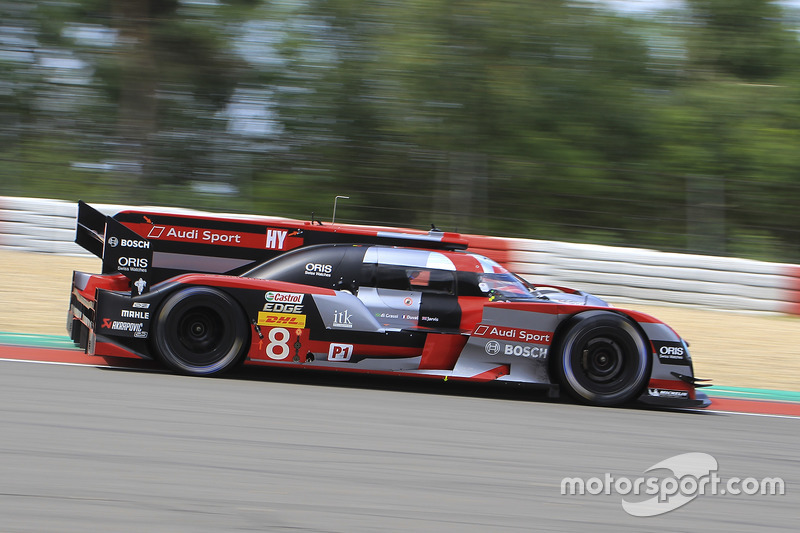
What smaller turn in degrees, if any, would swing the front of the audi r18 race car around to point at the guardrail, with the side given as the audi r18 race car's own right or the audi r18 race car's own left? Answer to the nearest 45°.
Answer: approximately 45° to the audi r18 race car's own left

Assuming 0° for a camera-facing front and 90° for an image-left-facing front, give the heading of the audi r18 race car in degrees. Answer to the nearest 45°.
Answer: approximately 270°
